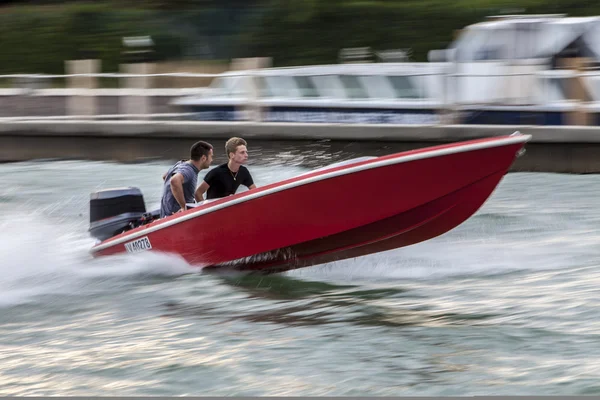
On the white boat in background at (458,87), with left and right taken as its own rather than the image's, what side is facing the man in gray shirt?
left

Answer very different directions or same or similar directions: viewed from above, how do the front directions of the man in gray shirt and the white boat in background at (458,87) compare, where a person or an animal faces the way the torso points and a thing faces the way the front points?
very different directions

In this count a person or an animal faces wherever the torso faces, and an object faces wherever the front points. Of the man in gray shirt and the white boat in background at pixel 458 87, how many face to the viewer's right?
1

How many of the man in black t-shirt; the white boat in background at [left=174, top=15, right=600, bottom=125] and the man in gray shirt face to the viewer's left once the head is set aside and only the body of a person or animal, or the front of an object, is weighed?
1

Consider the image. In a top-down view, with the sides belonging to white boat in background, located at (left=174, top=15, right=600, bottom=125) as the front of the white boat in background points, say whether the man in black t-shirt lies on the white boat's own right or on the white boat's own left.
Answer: on the white boat's own left

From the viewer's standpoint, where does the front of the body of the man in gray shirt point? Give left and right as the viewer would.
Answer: facing to the right of the viewer

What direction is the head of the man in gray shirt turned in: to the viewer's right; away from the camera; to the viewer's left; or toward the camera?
to the viewer's right

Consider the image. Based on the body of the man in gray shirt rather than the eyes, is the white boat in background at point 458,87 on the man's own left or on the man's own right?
on the man's own left

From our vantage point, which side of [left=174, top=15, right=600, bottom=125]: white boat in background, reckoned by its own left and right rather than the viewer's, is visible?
left

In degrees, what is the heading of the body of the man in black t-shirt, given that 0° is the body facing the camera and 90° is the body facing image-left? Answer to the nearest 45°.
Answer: approximately 315°

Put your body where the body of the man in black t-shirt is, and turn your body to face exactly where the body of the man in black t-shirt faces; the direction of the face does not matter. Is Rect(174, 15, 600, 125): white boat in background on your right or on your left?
on your left
